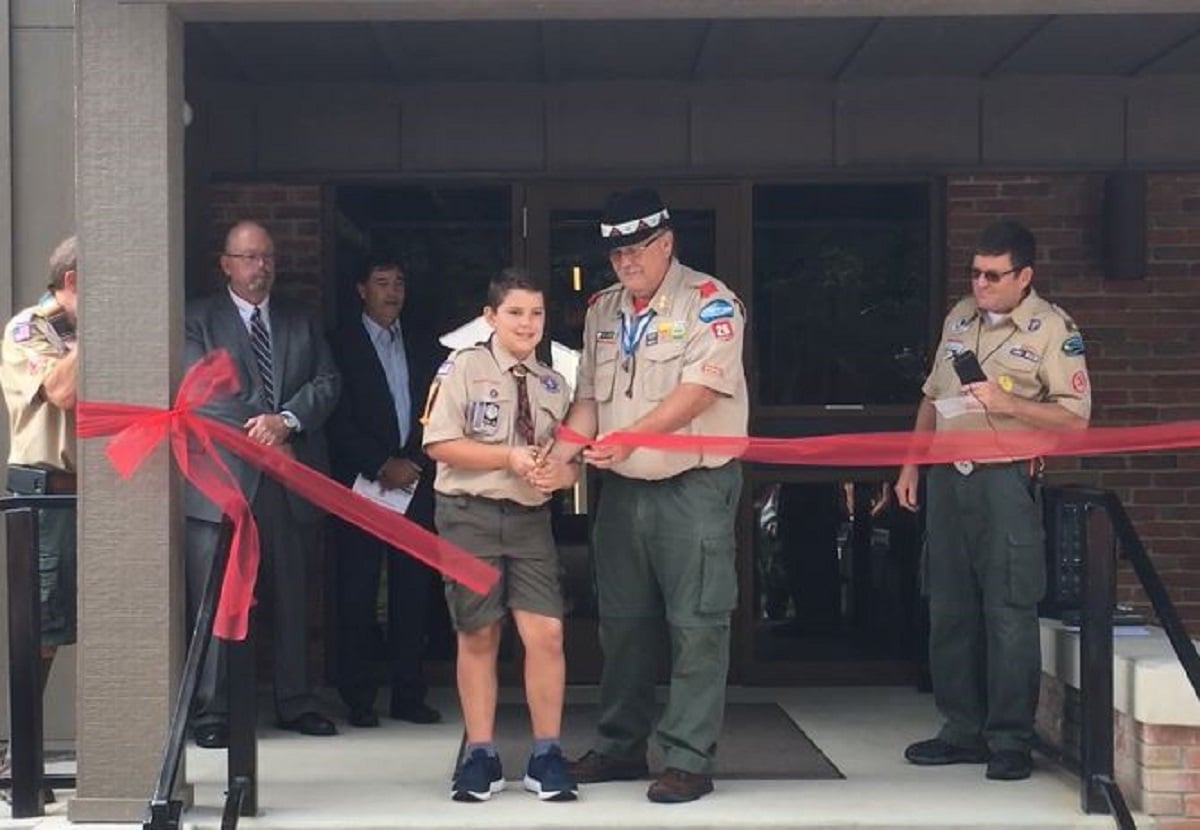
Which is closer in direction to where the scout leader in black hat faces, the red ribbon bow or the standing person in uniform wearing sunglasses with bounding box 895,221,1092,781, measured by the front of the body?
the red ribbon bow

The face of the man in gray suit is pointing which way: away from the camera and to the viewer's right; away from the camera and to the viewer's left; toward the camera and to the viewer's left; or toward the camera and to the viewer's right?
toward the camera and to the viewer's right

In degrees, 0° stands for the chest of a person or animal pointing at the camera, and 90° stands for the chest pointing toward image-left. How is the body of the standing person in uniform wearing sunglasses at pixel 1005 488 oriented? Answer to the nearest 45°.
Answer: approximately 45°

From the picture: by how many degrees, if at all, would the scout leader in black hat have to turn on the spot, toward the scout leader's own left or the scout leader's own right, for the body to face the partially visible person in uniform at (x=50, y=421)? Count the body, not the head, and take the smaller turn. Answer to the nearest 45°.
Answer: approximately 45° to the scout leader's own right

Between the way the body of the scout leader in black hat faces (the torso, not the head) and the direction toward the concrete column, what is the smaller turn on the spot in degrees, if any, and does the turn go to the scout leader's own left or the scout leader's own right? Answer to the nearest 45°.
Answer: approximately 45° to the scout leader's own right

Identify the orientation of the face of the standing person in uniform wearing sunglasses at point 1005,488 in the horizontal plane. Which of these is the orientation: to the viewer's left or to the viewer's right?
to the viewer's left

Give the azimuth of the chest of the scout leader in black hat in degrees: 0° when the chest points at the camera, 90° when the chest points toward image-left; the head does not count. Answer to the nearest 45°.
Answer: approximately 45°
